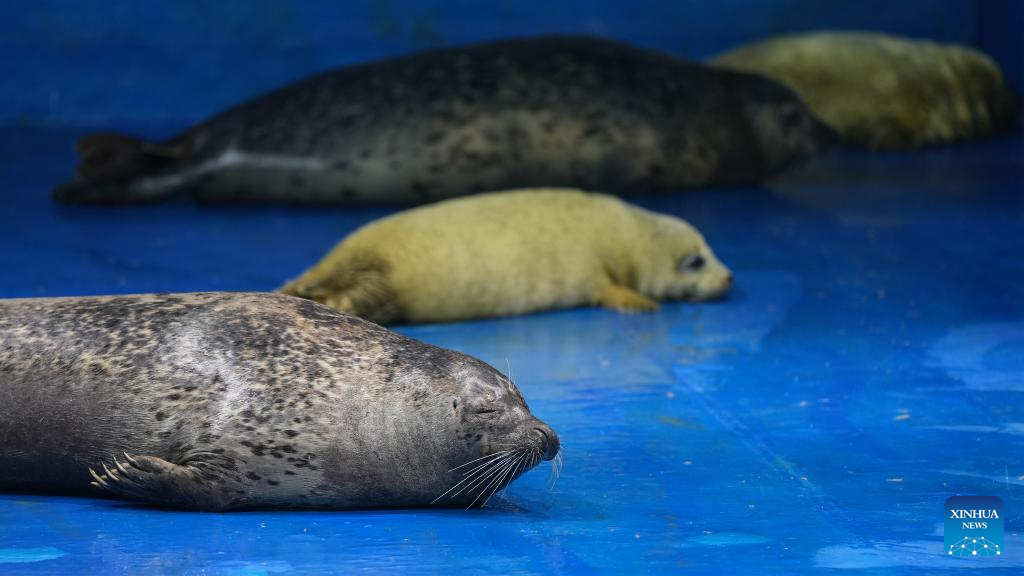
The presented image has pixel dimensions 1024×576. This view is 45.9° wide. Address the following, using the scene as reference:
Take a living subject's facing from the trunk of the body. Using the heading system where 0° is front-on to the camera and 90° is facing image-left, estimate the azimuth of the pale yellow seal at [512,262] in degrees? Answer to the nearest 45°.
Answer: approximately 270°

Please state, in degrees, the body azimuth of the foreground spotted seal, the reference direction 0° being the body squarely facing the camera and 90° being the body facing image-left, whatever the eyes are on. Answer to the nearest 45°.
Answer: approximately 270°

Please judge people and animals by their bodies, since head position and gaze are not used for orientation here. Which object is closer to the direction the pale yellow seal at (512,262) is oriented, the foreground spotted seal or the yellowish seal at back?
the yellowish seal at back

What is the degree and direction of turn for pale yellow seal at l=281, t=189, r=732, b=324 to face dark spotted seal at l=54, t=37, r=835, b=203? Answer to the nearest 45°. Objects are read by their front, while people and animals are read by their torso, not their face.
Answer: approximately 90° to its left

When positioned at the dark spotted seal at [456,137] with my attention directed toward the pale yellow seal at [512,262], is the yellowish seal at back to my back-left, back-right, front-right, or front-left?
back-left

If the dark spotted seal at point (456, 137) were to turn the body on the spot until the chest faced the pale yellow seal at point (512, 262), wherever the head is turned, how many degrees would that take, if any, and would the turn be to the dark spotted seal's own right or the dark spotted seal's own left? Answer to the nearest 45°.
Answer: approximately 90° to the dark spotted seal's own right

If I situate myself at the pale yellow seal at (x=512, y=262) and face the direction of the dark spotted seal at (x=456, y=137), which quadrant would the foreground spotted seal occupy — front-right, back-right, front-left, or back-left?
back-left

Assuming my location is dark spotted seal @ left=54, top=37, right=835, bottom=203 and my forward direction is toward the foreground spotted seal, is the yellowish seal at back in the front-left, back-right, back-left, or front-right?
back-left

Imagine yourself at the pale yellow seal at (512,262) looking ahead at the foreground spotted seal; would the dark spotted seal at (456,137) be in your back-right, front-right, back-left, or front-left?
back-right

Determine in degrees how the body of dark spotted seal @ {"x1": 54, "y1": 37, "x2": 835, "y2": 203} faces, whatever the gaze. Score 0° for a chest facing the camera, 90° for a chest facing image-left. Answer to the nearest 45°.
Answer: approximately 270°
